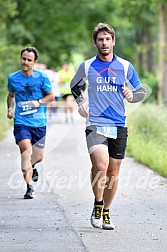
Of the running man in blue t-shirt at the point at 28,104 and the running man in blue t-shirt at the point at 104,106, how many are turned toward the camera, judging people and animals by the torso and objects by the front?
2

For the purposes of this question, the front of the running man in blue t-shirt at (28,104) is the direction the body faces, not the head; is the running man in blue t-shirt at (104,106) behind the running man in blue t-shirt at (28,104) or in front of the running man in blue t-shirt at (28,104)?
in front

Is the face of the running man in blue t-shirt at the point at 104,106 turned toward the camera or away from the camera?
toward the camera

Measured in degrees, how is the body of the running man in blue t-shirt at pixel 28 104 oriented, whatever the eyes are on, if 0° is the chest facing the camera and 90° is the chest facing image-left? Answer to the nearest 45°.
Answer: approximately 0°

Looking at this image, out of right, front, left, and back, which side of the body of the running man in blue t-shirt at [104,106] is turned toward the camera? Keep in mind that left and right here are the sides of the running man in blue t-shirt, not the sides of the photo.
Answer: front

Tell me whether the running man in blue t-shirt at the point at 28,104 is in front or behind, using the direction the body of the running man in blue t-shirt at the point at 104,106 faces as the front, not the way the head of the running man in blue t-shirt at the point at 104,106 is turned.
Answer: behind
